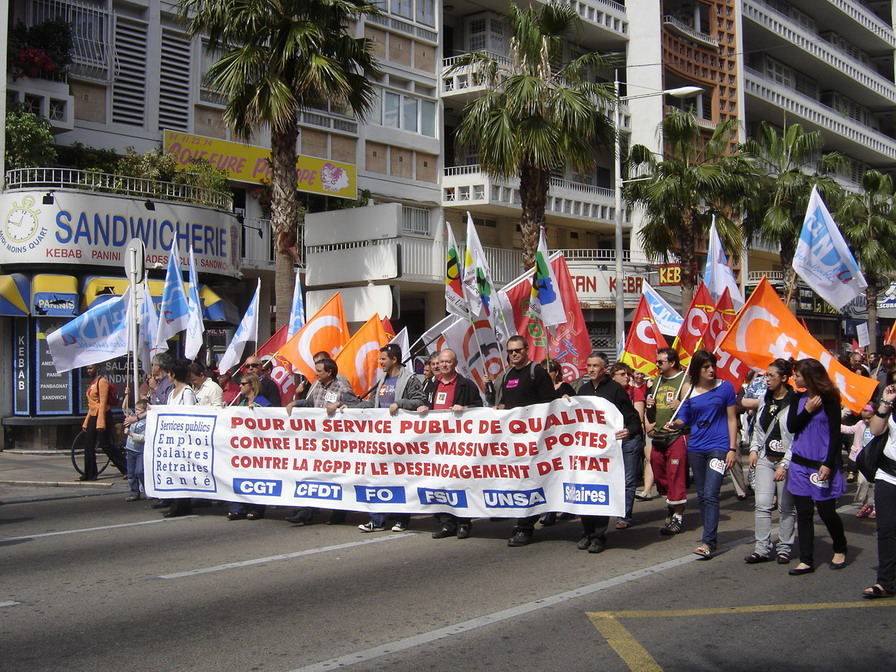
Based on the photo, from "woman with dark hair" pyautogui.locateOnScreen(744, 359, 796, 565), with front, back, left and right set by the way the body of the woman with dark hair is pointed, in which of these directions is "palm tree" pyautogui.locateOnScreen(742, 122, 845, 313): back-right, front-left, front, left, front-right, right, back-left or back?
back-right

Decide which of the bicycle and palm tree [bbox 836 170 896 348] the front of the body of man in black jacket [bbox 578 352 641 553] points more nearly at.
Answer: the bicycle

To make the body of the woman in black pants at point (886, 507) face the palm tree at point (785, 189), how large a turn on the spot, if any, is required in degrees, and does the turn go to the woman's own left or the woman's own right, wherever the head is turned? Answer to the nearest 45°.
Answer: approximately 135° to the woman's own right

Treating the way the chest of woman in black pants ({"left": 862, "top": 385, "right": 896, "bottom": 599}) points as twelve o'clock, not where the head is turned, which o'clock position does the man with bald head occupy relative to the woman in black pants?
The man with bald head is roughly at 2 o'clock from the woman in black pants.

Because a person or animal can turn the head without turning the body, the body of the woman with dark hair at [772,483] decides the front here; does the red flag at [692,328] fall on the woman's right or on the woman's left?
on the woman's right

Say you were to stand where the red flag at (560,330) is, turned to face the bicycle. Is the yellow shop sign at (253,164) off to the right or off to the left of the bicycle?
right

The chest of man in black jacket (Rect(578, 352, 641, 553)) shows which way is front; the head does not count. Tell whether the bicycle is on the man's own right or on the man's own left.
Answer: on the man's own right

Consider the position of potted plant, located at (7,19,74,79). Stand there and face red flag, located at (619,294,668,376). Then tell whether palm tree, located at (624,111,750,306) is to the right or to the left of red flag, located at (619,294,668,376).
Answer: left

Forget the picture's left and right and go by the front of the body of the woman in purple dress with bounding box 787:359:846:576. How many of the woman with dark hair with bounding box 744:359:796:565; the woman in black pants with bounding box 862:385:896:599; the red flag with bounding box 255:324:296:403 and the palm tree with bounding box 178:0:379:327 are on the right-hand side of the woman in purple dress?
3

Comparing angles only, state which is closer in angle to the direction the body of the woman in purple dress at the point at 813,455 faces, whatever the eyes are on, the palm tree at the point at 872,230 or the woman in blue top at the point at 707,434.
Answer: the woman in blue top

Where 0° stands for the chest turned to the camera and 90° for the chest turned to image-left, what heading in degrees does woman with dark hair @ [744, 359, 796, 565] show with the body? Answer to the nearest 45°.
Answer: approximately 45°

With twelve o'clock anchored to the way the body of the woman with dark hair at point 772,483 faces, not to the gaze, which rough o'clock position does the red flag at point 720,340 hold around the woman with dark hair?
The red flag is roughly at 4 o'clock from the woman with dark hair.
